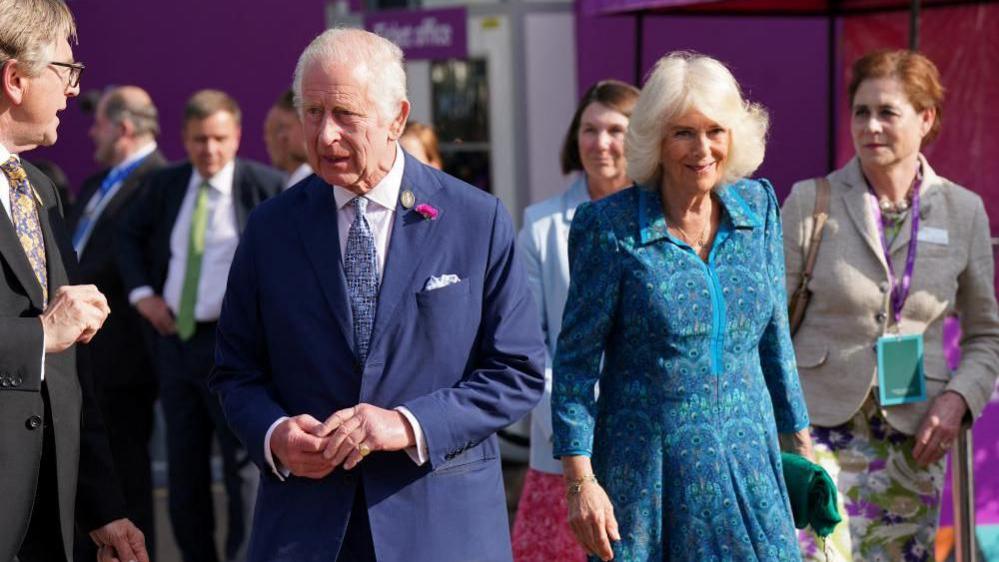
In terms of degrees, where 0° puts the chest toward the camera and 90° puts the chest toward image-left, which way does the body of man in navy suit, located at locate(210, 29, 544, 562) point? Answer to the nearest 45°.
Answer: approximately 45°

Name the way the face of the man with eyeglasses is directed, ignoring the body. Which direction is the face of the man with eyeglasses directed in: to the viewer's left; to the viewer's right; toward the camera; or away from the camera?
to the viewer's right

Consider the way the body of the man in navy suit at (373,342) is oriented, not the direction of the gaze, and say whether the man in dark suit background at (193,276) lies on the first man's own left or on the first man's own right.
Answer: on the first man's own right

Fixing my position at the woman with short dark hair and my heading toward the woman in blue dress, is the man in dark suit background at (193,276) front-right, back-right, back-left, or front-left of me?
back-right

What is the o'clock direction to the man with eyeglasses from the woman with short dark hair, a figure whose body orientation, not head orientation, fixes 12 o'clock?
The man with eyeglasses is roughly at 1 o'clock from the woman with short dark hair.

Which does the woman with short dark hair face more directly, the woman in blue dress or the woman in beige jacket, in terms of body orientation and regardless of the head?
the woman in blue dress

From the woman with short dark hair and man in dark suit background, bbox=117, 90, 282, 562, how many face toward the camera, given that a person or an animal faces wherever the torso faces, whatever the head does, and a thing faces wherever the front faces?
2

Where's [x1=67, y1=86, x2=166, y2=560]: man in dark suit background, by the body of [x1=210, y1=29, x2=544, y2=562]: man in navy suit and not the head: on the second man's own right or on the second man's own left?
on the second man's own right

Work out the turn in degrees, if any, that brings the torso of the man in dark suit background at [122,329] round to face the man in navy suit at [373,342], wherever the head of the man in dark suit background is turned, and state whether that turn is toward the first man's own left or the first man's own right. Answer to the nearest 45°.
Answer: approximately 45° to the first man's own left
